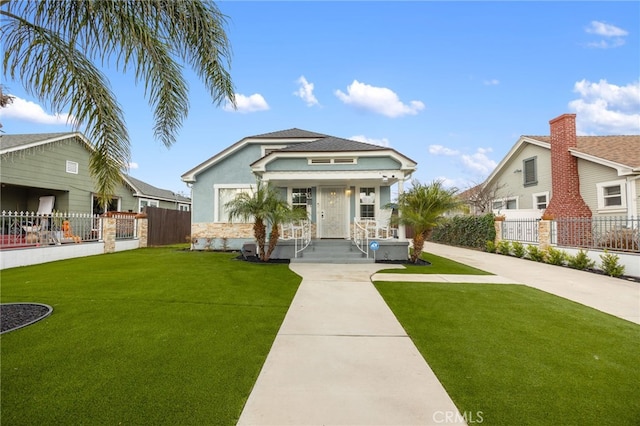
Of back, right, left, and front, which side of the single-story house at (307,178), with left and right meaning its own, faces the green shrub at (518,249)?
left

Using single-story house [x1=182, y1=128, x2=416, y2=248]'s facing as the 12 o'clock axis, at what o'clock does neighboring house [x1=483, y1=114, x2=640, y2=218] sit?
The neighboring house is roughly at 9 o'clock from the single-story house.

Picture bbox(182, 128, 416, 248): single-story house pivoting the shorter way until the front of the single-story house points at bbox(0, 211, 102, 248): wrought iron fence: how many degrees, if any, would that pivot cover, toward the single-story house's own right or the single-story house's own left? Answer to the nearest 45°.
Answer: approximately 90° to the single-story house's own right

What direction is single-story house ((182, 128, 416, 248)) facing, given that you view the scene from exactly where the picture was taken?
facing the viewer

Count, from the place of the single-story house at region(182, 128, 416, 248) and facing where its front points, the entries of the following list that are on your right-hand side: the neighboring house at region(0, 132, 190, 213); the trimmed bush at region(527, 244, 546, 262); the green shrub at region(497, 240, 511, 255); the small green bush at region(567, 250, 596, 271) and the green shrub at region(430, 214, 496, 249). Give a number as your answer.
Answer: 1

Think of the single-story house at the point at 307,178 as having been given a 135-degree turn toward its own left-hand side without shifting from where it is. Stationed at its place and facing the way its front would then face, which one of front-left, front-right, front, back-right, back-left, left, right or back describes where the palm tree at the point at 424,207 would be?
right

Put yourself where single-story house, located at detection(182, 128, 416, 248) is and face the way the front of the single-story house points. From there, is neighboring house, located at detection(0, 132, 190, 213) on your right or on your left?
on your right

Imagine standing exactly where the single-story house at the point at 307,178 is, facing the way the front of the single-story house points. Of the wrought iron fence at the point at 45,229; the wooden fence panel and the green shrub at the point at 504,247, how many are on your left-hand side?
1

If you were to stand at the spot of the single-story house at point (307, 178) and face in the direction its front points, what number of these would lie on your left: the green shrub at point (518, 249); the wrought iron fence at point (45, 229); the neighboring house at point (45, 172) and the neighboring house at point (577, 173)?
2

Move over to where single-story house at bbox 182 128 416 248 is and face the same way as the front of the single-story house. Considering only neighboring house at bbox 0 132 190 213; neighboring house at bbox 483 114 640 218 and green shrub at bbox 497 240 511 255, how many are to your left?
2

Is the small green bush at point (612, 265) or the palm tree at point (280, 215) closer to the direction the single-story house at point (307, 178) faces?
the palm tree
